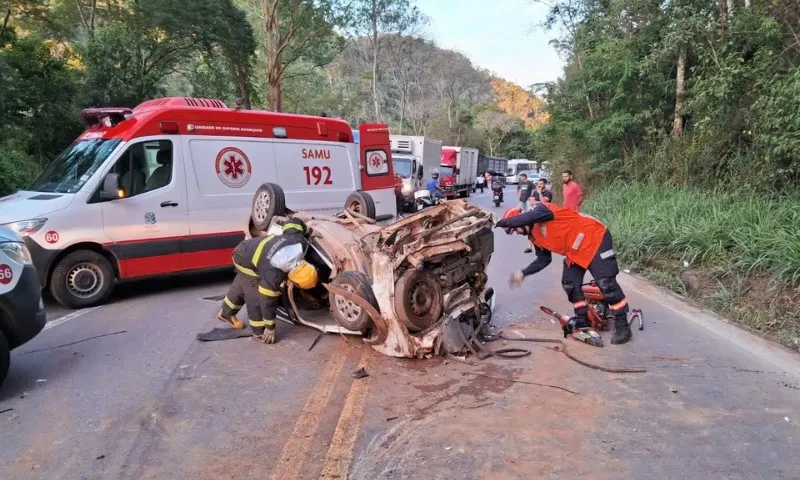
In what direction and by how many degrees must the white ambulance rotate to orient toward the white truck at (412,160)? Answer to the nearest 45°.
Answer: approximately 180°

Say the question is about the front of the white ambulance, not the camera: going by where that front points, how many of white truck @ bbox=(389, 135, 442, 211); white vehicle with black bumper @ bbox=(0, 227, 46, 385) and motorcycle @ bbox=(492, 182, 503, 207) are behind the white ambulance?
2

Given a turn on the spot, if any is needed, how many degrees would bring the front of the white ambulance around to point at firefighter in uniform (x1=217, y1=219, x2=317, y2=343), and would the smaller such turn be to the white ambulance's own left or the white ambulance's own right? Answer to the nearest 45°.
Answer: approximately 90° to the white ambulance's own left

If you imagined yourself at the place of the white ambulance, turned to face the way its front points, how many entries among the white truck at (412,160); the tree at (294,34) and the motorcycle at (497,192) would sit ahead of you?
0

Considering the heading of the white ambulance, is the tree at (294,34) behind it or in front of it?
behind

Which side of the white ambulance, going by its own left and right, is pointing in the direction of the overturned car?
left

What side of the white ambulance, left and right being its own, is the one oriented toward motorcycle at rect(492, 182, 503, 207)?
back

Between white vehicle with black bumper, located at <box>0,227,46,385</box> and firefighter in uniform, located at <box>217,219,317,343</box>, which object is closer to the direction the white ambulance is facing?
the white vehicle with black bumper

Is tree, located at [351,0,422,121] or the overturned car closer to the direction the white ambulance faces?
the overturned car

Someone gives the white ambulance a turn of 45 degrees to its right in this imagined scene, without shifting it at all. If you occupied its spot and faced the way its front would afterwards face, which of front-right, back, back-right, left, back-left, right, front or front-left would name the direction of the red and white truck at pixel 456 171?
back-right

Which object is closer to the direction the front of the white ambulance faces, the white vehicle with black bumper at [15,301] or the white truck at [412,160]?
the white vehicle with black bumper

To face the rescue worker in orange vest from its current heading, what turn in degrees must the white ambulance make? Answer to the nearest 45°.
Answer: approximately 90° to its left

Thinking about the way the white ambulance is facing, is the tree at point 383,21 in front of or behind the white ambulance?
behind

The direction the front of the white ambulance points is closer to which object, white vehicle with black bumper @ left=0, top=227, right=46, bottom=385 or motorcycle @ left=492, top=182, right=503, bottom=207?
the white vehicle with black bumper

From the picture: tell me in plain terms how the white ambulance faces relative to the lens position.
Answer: facing the viewer and to the left of the viewer

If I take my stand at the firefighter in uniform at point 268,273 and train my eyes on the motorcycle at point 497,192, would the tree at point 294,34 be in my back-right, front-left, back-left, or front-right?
front-left
